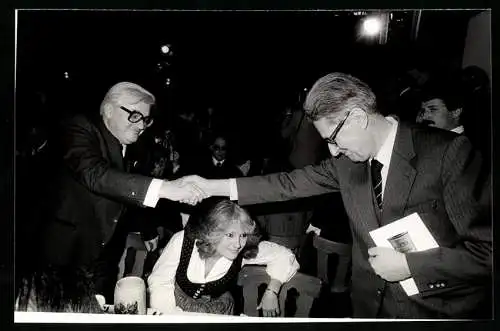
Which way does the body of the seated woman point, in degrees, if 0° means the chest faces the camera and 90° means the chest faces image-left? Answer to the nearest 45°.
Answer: approximately 0°

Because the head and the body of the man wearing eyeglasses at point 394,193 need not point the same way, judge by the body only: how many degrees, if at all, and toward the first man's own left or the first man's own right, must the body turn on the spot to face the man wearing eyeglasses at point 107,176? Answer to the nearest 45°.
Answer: approximately 45° to the first man's own right

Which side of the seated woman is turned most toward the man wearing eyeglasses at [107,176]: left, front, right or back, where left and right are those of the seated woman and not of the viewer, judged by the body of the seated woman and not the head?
right

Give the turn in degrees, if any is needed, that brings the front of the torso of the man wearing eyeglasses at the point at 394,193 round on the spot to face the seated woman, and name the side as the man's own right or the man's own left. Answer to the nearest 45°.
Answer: approximately 45° to the man's own right

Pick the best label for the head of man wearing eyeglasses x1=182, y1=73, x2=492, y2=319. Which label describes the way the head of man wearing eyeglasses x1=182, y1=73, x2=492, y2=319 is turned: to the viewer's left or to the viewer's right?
to the viewer's left
